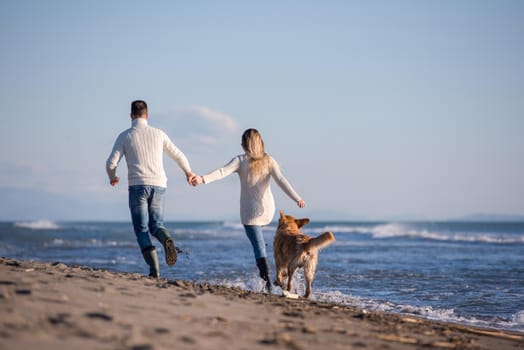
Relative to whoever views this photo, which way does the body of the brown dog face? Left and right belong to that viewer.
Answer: facing away from the viewer and to the left of the viewer

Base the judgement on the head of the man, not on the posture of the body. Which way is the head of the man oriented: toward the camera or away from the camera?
away from the camera

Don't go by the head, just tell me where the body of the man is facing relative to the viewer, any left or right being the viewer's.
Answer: facing away from the viewer

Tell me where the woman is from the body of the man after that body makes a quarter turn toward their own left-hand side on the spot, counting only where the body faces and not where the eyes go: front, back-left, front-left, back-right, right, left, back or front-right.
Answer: back

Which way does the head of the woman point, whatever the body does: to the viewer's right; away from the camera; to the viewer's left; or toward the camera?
away from the camera

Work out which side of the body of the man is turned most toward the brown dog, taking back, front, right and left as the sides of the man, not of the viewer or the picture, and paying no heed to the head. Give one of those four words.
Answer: right

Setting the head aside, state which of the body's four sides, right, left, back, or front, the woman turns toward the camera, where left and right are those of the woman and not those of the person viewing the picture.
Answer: back

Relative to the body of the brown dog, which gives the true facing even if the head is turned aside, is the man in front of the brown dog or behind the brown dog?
in front
